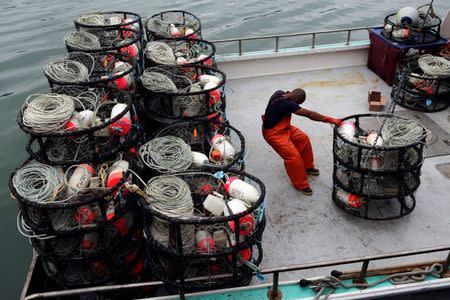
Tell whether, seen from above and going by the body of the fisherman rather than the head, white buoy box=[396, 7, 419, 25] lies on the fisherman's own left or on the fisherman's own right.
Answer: on the fisherman's own left

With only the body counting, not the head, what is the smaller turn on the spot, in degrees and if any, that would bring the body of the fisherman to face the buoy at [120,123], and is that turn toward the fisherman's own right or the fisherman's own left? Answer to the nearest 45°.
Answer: approximately 135° to the fisherman's own right

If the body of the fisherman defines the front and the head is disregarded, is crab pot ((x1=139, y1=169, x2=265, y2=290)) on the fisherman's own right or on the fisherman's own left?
on the fisherman's own right

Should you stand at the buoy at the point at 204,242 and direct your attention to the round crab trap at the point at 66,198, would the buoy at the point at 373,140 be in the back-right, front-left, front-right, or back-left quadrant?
back-right

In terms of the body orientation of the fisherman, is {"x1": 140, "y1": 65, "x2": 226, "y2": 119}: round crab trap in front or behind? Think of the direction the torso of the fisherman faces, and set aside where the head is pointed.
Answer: behind

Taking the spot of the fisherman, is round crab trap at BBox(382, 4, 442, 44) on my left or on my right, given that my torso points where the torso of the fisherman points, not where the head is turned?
on my left

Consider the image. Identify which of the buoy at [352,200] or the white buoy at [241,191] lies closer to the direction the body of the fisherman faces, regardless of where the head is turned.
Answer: the buoy

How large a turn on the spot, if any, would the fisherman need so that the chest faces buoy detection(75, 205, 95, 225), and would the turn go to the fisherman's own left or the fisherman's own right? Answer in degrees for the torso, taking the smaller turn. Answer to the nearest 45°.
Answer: approximately 135° to the fisherman's own right

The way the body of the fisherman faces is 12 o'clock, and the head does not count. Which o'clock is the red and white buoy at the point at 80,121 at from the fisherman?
The red and white buoy is roughly at 5 o'clock from the fisherman.

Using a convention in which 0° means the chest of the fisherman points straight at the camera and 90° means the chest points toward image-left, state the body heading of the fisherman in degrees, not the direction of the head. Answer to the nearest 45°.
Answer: approximately 270°

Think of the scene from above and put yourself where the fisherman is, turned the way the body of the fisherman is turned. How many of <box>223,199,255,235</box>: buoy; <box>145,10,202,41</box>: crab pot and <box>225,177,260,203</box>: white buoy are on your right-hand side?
2

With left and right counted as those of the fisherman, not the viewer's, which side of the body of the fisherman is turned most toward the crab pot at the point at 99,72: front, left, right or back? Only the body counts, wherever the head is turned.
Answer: back

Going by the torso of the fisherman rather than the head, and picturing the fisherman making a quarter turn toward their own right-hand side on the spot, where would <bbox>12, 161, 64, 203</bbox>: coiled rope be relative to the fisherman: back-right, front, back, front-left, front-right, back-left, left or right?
front-right
